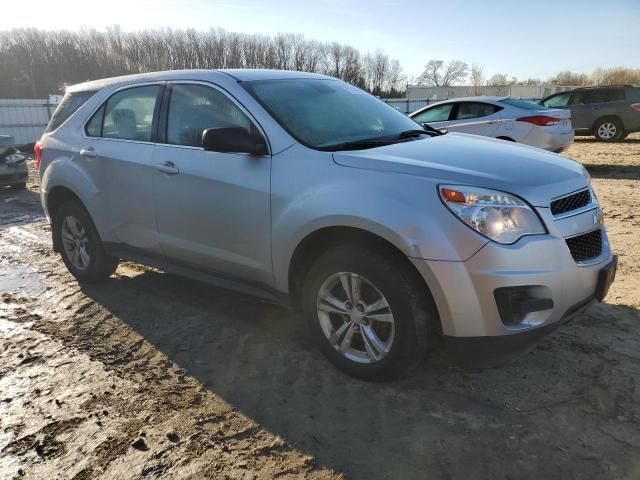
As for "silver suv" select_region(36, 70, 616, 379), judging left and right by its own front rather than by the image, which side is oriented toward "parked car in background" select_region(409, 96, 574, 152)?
left

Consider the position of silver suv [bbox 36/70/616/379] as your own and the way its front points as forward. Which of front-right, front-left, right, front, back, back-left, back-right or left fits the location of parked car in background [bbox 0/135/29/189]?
back

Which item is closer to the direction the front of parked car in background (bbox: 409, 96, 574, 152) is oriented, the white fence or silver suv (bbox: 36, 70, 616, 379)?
the white fence

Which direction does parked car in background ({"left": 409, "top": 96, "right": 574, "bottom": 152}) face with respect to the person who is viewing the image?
facing away from the viewer and to the left of the viewer

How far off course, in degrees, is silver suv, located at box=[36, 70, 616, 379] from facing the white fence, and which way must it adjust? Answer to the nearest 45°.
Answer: approximately 180°

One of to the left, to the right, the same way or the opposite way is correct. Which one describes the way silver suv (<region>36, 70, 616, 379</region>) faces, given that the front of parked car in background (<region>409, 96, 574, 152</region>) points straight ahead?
the opposite way

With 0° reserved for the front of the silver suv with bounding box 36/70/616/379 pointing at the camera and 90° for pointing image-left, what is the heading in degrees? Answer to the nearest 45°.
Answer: approximately 315°

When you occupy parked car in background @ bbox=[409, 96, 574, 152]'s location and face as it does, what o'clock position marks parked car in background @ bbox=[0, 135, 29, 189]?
parked car in background @ bbox=[0, 135, 29, 189] is roughly at 10 o'clock from parked car in background @ bbox=[409, 96, 574, 152].
